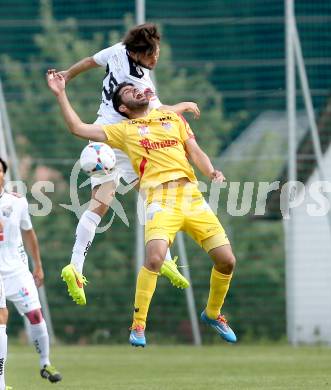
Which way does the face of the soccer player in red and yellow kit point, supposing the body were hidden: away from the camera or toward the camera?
toward the camera

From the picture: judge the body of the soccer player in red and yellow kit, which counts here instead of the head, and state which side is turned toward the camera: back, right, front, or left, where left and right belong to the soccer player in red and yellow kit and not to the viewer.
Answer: front

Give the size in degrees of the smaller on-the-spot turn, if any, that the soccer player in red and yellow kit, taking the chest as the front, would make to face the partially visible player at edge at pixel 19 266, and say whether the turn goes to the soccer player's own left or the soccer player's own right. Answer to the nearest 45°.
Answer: approximately 135° to the soccer player's own right
